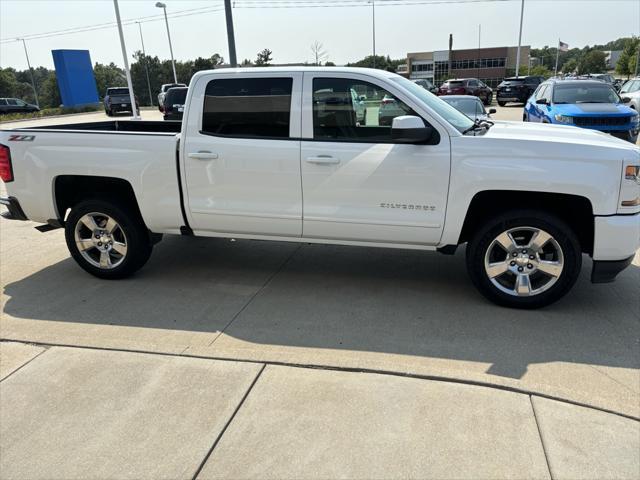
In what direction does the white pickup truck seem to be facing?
to the viewer's right

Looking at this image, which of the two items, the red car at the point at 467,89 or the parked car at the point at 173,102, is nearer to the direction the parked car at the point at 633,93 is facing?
the parked car

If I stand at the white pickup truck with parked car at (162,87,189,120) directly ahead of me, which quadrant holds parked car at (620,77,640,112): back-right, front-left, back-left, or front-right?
front-right

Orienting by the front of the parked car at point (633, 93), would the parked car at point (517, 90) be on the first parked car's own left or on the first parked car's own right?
on the first parked car's own right

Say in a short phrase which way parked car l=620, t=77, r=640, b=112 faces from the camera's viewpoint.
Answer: facing the viewer and to the left of the viewer

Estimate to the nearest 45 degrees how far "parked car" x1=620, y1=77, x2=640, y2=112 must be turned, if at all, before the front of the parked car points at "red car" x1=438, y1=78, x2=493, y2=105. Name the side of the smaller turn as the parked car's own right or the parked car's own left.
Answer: approximately 90° to the parked car's own right

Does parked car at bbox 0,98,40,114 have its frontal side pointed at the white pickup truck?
no
